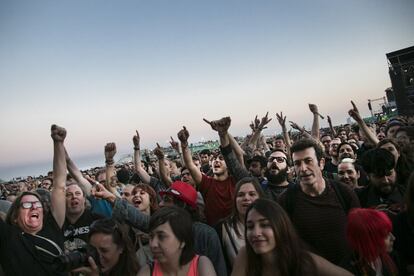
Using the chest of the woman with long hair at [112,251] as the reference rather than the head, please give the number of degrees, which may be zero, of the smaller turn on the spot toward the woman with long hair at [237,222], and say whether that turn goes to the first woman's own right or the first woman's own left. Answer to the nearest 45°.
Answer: approximately 135° to the first woman's own left

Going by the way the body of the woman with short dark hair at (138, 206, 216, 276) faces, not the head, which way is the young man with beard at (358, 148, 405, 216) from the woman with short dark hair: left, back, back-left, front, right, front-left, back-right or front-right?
back-left

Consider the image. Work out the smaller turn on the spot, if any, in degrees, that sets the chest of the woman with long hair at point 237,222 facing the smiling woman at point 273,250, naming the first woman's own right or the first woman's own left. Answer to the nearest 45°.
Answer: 0° — they already face them

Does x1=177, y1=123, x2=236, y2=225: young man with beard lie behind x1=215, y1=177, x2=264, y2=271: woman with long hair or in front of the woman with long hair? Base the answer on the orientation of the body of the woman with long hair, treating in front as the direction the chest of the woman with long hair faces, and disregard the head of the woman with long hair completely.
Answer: behind

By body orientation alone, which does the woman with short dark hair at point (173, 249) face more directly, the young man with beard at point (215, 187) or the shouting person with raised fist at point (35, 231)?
the shouting person with raised fist

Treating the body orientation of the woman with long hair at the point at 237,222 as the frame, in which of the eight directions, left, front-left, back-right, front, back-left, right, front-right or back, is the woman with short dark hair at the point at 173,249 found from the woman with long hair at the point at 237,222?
front-right

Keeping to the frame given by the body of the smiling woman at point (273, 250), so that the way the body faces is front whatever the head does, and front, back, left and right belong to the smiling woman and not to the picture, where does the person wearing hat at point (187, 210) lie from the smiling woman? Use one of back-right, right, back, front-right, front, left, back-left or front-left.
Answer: right

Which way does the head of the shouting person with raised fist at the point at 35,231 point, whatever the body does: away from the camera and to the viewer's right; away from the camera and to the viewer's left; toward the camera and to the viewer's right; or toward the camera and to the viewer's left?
toward the camera and to the viewer's right

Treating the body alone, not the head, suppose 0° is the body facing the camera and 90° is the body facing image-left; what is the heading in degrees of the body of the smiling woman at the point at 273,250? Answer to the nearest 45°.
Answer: approximately 45°
